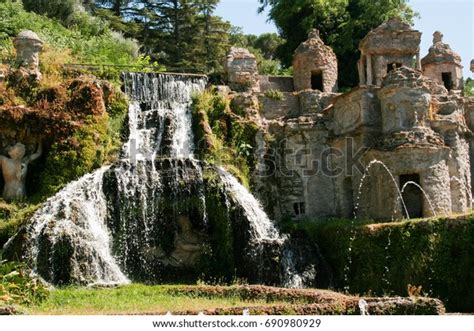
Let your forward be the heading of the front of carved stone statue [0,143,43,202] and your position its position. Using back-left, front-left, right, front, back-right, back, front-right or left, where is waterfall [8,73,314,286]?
front-left

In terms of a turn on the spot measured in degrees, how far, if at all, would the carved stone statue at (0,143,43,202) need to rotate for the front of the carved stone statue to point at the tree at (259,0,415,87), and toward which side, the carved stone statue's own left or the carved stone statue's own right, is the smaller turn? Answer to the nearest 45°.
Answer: approximately 135° to the carved stone statue's own left

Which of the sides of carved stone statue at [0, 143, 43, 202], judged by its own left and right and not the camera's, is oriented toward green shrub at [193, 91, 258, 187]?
left

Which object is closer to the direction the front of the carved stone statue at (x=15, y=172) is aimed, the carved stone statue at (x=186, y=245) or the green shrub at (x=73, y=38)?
the carved stone statue

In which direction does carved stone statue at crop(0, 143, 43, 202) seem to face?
toward the camera

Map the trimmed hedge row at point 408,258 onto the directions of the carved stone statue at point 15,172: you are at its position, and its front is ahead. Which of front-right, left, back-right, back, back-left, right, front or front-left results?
front-left

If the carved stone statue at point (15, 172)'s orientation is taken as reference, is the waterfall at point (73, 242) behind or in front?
in front

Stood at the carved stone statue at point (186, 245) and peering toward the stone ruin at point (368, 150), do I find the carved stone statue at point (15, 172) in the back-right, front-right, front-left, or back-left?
back-left

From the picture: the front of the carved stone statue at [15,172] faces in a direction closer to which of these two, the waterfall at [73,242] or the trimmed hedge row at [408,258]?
the waterfall
